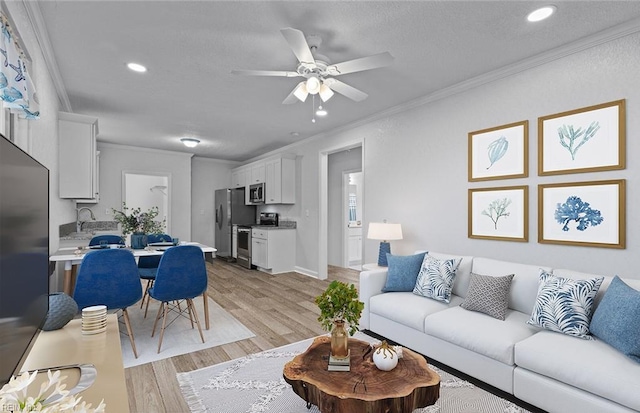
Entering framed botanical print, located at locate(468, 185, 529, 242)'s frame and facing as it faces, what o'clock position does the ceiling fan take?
The ceiling fan is roughly at 12 o'clock from the framed botanical print.

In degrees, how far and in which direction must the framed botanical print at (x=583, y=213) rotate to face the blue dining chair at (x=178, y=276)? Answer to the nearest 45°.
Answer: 0° — it already faces it

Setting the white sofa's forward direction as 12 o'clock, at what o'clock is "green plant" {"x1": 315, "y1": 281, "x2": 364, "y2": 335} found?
The green plant is roughly at 12 o'clock from the white sofa.

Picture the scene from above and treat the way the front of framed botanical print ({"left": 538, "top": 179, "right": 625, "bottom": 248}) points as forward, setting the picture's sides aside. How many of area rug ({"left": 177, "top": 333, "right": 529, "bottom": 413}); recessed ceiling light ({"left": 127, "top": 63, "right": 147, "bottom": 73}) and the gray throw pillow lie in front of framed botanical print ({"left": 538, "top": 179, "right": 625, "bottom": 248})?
3

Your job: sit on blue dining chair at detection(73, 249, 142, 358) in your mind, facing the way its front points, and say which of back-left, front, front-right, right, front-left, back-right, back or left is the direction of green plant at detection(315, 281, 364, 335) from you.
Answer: back-right

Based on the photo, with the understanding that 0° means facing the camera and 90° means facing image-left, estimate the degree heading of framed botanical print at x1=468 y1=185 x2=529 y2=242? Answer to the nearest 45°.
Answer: approximately 45°

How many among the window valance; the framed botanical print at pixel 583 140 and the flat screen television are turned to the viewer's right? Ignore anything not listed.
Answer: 2

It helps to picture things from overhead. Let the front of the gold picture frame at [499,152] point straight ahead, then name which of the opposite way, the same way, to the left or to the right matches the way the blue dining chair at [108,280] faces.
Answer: to the right

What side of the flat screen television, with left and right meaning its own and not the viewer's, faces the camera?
right

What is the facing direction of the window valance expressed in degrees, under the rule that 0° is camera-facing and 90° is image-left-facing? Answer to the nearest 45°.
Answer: approximately 270°

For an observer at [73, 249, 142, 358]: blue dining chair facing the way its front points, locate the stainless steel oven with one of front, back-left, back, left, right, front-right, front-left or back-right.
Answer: front-right

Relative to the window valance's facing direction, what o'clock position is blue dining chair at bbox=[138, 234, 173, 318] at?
The blue dining chair is roughly at 10 o'clock from the window valance.

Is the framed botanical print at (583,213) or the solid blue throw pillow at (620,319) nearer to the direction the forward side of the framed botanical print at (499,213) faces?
the solid blue throw pillow
